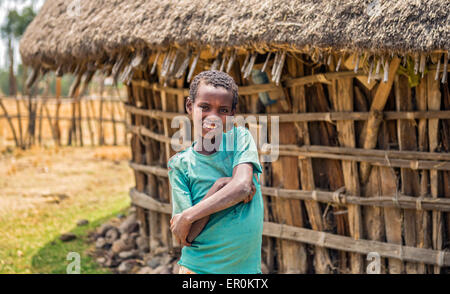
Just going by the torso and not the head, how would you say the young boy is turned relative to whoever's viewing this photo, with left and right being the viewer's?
facing the viewer

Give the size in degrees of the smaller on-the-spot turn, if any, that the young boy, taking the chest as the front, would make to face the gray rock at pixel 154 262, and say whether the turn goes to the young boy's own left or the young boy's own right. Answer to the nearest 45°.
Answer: approximately 180°

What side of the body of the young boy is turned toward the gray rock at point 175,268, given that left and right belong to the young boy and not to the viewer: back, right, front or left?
back

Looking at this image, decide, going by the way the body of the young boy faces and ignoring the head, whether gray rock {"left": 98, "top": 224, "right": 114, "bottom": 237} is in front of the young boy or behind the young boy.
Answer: behind

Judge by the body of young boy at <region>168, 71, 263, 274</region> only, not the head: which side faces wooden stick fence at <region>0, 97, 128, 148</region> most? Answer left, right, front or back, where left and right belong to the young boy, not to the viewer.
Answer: back

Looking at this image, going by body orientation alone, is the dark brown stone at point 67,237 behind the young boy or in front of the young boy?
behind

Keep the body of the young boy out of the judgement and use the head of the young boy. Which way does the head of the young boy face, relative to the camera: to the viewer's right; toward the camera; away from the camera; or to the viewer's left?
toward the camera

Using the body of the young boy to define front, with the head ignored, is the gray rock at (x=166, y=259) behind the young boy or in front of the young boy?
behind

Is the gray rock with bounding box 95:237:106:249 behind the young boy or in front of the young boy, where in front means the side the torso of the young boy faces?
behind
